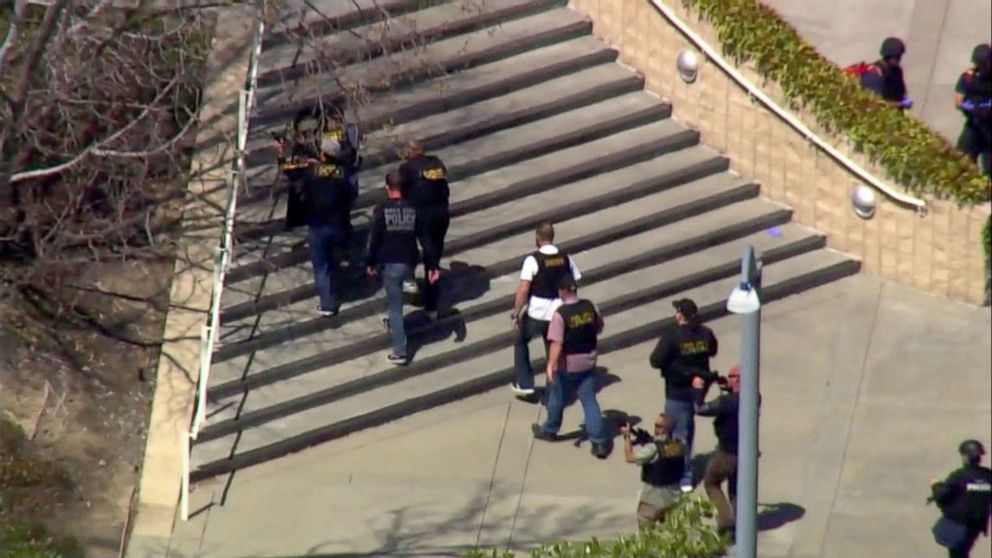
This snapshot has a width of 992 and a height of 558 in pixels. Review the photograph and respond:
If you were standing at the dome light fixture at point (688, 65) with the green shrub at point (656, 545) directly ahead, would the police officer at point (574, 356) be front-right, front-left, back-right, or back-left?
front-right

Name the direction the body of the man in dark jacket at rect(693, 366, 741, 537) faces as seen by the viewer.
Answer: to the viewer's left

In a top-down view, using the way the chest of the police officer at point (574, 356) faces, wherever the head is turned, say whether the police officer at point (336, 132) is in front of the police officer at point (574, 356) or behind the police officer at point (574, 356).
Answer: in front

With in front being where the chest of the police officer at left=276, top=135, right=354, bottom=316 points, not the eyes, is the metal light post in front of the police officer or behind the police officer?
behind

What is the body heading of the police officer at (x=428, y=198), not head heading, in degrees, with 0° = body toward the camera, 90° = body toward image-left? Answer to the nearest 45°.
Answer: approximately 135°

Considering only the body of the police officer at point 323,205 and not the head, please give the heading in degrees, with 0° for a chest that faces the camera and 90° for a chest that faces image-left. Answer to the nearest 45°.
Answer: approximately 135°

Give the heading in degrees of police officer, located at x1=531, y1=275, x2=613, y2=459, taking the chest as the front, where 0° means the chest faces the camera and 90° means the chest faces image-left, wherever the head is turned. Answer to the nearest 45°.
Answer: approximately 135°

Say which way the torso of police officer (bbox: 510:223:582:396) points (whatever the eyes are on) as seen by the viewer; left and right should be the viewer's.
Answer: facing away from the viewer and to the left of the viewer

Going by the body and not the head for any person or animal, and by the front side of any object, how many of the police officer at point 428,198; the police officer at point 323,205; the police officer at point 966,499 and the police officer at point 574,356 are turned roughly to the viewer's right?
0

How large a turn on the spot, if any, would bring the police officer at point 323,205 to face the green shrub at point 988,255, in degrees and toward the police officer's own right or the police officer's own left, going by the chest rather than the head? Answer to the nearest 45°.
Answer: approximately 135° to the police officer's own right

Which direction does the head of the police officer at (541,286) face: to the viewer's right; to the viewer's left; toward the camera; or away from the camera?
away from the camera

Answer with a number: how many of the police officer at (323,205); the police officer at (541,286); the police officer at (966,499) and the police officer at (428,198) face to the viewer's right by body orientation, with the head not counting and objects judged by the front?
0
